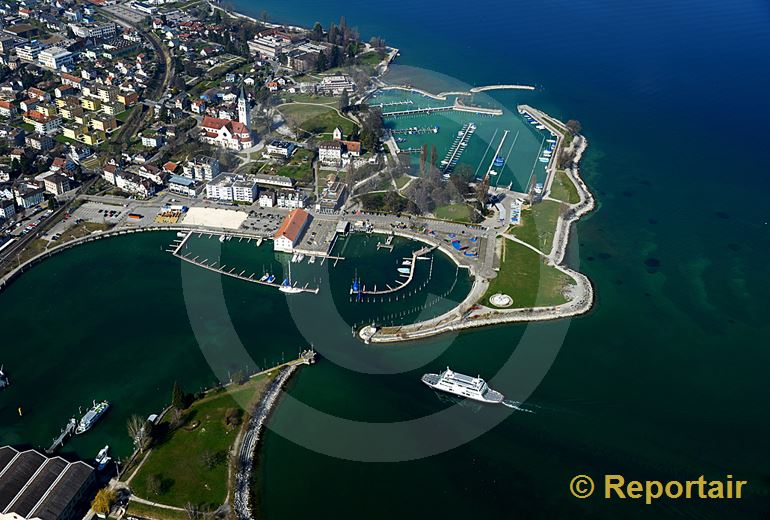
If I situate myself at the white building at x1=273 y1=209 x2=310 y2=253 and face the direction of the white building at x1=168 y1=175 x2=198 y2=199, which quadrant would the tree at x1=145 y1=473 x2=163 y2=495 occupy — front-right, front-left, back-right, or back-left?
back-left

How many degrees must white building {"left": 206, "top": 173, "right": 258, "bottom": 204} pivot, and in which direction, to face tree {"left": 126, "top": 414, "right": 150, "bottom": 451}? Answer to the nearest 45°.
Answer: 0° — it already faces it

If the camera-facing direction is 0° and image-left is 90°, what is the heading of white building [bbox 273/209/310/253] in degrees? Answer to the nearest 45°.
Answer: approximately 0°

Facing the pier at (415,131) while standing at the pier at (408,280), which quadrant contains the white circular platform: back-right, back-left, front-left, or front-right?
back-right

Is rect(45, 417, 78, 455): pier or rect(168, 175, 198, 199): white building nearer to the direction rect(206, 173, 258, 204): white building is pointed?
the pier

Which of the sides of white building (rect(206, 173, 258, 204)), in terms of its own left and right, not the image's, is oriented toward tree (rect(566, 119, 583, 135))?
left
